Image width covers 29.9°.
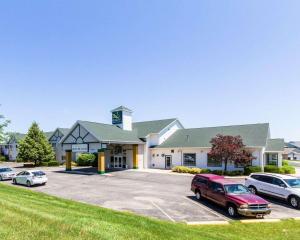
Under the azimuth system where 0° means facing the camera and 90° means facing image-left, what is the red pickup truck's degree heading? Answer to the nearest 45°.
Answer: approximately 315°

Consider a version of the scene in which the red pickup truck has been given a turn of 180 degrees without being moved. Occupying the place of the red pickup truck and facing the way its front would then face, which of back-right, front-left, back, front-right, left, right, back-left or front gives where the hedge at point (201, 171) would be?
front-right

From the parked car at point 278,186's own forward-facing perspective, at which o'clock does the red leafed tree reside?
The red leafed tree is roughly at 7 o'clock from the parked car.

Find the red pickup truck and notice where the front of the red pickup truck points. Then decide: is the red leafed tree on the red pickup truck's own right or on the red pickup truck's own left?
on the red pickup truck's own left
